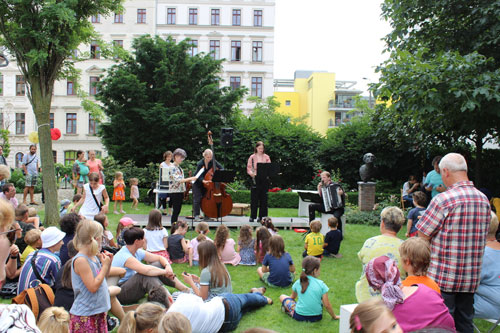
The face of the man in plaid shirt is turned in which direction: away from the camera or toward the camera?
away from the camera

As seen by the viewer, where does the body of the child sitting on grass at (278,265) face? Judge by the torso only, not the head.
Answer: away from the camera

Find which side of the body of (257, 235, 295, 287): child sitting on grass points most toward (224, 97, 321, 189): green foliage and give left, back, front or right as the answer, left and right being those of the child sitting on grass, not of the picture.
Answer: front

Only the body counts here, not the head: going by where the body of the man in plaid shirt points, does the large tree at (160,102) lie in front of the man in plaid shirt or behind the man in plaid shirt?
in front

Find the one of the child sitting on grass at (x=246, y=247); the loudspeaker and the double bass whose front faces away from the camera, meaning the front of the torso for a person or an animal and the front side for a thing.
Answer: the child sitting on grass

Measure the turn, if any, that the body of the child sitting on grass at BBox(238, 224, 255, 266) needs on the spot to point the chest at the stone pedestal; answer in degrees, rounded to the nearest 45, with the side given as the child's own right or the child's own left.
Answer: approximately 45° to the child's own right

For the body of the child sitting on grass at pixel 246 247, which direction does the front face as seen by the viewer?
away from the camera

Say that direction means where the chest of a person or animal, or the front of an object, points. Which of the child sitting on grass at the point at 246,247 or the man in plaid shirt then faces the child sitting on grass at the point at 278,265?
the man in plaid shirt

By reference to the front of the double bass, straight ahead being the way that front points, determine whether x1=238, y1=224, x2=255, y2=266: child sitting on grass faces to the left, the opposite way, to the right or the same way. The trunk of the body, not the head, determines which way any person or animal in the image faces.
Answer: the opposite way

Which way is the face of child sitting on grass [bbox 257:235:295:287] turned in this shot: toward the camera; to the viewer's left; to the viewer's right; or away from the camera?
away from the camera

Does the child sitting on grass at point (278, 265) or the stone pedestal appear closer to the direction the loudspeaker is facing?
the child sitting on grass

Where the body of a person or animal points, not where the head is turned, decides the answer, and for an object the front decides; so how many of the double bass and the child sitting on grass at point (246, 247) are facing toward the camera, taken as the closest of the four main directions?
1
